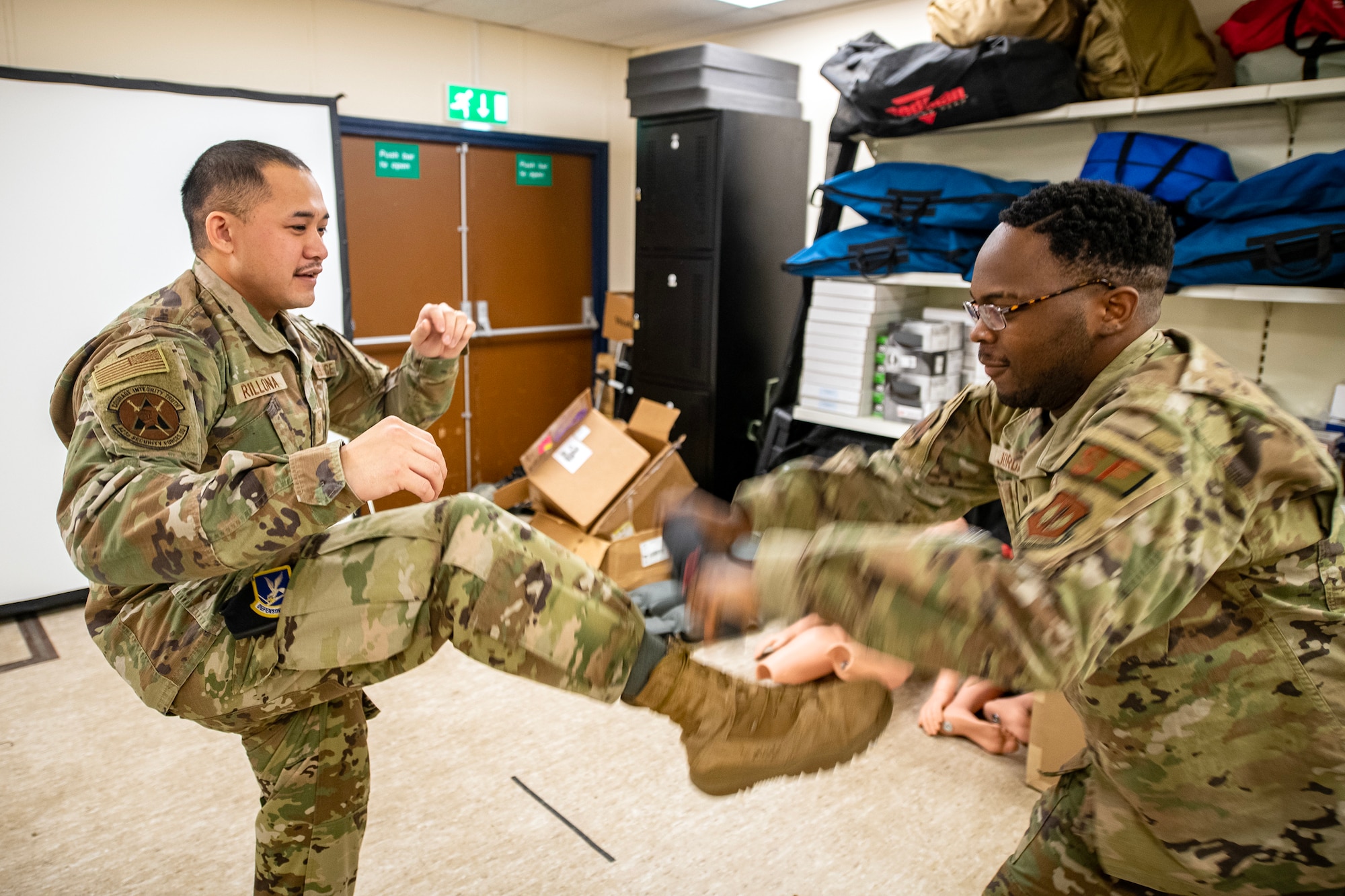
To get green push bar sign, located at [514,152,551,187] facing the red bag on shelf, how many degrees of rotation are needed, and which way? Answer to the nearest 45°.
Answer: approximately 45° to its left

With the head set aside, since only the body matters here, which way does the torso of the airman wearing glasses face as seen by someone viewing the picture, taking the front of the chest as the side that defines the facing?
to the viewer's left

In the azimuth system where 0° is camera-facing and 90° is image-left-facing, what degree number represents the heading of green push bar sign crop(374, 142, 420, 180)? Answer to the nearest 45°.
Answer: approximately 0°

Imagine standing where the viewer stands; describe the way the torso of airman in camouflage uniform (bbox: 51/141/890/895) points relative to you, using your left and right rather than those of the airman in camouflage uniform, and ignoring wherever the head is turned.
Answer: facing to the right of the viewer

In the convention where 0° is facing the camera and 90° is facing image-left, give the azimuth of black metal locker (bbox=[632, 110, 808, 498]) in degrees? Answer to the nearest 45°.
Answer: approximately 45°

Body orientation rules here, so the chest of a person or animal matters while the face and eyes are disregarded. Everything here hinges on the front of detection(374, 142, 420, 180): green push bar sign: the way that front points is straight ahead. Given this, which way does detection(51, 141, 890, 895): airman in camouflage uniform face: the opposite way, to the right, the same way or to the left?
to the left

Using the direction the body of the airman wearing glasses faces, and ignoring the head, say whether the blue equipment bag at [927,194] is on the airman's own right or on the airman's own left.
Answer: on the airman's own right

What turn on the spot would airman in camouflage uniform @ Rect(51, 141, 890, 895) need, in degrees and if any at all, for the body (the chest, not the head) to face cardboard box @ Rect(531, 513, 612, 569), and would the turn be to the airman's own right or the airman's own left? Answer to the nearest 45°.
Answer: approximately 90° to the airman's own left
